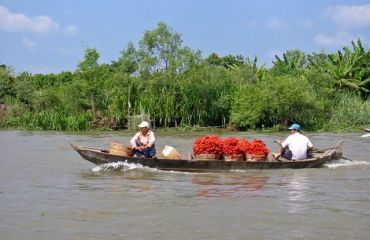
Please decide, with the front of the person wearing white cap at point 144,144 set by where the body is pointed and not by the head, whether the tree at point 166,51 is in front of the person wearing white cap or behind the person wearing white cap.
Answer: behind

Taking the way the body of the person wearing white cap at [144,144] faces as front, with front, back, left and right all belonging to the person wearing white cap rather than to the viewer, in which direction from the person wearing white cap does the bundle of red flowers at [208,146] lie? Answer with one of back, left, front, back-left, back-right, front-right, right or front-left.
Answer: left

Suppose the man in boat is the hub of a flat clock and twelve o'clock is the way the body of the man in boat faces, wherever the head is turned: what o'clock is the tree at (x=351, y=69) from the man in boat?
The tree is roughly at 2 o'clock from the man in boat.

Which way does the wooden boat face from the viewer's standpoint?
to the viewer's left

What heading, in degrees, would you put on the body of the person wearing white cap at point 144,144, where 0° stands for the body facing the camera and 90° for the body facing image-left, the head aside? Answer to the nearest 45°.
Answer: approximately 0°

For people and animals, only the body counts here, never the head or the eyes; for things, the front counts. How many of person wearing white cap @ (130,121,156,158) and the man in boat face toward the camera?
1

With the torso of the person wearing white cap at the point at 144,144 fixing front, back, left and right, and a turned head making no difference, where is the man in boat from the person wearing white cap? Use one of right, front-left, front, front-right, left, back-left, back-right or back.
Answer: left

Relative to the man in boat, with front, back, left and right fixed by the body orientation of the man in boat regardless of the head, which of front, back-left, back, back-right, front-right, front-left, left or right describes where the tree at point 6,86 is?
front

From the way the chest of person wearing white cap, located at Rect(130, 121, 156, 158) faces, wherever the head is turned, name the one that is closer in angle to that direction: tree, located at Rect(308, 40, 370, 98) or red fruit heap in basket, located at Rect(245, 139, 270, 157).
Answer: the red fruit heap in basket

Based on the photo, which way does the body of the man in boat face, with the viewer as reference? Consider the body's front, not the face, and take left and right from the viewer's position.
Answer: facing away from the viewer and to the left of the viewer

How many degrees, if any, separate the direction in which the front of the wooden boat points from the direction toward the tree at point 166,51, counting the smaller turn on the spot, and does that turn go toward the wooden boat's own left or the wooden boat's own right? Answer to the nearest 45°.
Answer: approximately 90° to the wooden boat's own right
